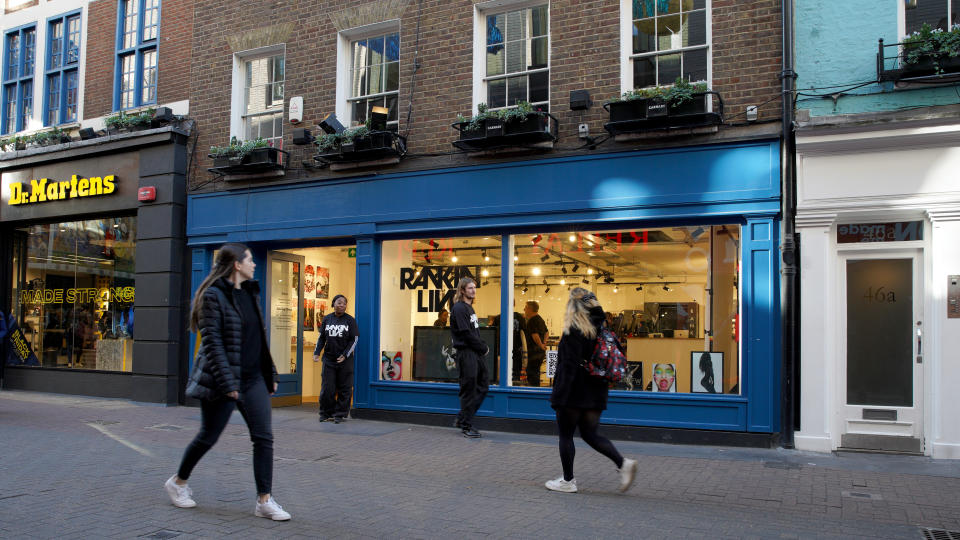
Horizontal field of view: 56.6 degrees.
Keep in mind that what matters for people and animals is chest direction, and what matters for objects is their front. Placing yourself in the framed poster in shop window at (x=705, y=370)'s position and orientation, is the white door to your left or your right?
on your left

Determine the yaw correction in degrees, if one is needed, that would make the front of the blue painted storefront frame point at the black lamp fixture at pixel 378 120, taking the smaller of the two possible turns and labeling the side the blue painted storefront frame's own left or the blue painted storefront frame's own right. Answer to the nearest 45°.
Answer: approximately 90° to the blue painted storefront frame's own right

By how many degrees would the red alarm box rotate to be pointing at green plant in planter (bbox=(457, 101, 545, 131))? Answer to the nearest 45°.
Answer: approximately 90° to its left

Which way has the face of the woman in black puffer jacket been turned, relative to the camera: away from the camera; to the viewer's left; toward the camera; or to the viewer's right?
to the viewer's right

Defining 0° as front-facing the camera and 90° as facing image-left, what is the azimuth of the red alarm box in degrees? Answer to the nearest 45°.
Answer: approximately 45°

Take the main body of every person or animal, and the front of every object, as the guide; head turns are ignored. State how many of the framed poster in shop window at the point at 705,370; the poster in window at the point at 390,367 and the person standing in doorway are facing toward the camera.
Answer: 3

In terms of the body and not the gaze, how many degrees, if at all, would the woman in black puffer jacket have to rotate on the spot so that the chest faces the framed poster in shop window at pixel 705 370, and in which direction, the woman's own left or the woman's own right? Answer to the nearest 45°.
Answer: approximately 90° to the woman's own left

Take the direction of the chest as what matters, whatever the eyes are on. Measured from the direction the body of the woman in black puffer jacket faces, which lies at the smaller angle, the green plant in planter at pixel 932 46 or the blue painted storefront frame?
the green plant in planter

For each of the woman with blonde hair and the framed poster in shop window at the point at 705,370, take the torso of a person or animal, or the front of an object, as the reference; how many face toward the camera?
1
